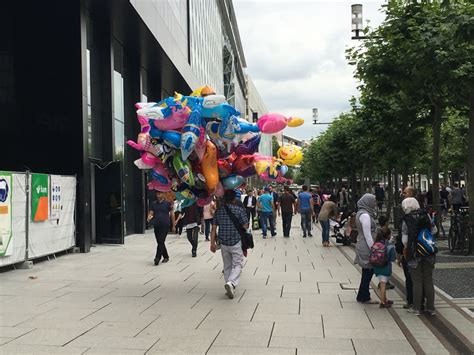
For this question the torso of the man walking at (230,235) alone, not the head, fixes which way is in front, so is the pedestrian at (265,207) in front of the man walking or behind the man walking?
in front

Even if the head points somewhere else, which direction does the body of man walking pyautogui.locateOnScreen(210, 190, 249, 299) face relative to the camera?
away from the camera

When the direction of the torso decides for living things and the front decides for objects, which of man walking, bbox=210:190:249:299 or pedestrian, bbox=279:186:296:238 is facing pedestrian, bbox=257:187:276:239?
the man walking

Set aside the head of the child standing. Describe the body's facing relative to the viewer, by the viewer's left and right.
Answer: facing away from the viewer and to the right of the viewer

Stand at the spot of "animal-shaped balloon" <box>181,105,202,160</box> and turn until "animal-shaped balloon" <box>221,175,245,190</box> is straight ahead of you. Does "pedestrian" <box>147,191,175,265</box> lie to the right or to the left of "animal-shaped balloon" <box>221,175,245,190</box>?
left

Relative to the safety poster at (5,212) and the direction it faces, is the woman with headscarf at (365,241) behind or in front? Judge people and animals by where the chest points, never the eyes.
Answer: in front

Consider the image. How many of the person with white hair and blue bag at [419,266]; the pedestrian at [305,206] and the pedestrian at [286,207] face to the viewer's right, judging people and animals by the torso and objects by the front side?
0

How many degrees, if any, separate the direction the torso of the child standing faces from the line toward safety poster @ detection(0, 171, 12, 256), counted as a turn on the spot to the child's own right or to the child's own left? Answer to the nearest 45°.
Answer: approximately 135° to the child's own left

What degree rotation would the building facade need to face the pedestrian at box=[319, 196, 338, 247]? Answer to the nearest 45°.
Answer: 0° — it already faces them
